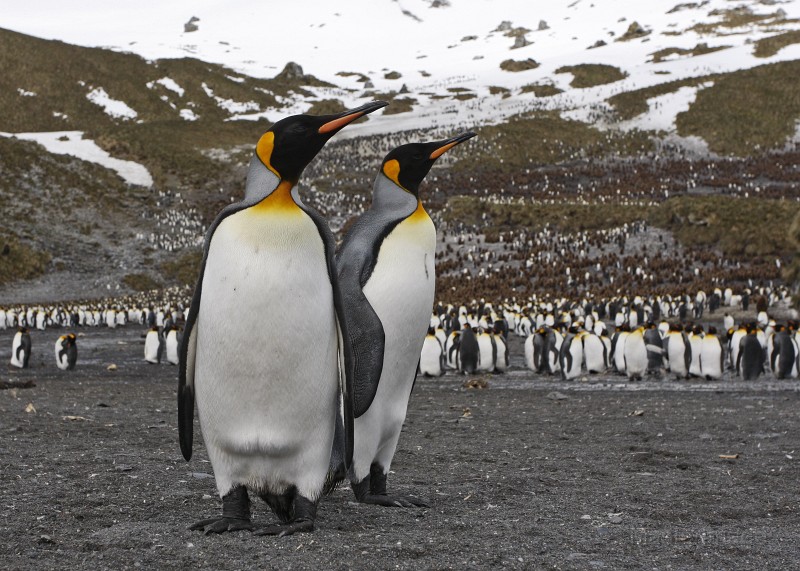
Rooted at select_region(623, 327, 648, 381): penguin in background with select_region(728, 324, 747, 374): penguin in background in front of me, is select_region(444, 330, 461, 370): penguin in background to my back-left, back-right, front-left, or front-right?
back-left

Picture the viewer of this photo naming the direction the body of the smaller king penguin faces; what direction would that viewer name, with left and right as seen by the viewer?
facing to the right of the viewer

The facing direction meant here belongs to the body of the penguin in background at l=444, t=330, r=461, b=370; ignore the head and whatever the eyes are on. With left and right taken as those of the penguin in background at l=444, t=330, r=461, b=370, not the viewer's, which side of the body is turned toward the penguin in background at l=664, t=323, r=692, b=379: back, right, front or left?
back

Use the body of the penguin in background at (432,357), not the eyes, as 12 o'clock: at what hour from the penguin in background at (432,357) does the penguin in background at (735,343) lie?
the penguin in background at (735,343) is roughly at 9 o'clock from the penguin in background at (432,357).

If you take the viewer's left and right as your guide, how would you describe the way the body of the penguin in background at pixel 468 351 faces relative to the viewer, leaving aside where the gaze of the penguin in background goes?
facing away from the viewer

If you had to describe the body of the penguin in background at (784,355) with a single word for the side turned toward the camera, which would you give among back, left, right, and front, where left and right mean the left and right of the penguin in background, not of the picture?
back
